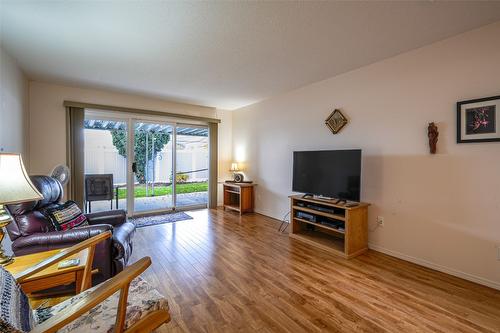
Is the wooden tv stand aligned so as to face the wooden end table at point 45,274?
yes

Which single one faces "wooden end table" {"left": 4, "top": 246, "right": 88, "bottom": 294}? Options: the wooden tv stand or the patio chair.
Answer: the wooden tv stand

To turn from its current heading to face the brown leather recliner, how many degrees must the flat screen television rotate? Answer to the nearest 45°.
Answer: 0° — it already faces it

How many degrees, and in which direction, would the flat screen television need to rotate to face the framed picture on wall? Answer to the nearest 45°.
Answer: approximately 135° to its left

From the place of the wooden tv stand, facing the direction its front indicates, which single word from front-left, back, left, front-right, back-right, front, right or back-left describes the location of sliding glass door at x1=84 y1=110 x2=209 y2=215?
front-right

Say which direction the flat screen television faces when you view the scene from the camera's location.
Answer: facing the viewer and to the left of the viewer
